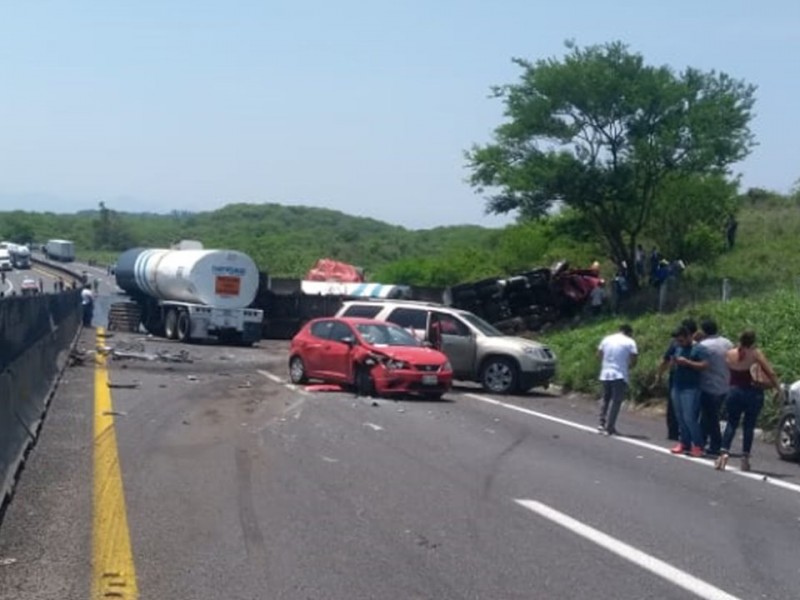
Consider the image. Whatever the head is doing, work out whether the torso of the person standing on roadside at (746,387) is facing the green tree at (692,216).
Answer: yes

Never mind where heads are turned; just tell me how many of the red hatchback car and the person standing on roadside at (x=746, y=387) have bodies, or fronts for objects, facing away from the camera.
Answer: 1

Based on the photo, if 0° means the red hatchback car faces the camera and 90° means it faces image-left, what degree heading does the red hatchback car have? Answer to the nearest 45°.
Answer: approximately 315°

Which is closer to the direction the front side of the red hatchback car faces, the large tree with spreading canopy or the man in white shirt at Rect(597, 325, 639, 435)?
the man in white shirt

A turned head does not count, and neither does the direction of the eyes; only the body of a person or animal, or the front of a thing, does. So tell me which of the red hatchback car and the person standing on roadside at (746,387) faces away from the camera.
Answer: the person standing on roadside

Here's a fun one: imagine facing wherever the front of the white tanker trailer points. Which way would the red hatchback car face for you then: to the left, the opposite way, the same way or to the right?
the opposite way

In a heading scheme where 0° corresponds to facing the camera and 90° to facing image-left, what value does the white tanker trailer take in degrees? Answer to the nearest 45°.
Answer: approximately 135°

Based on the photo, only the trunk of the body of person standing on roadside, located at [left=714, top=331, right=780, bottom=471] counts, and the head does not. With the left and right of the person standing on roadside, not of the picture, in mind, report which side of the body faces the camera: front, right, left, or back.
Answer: back
